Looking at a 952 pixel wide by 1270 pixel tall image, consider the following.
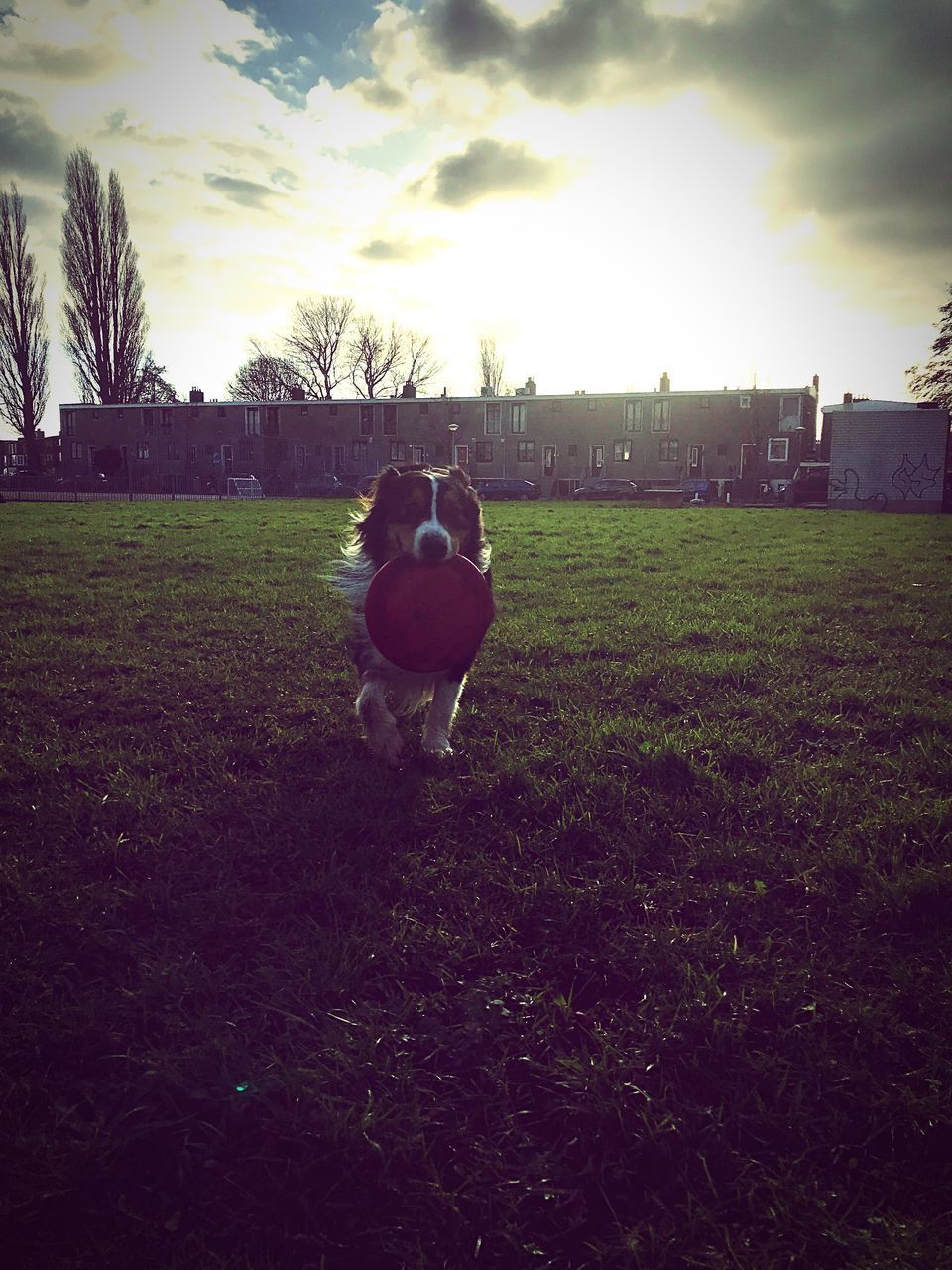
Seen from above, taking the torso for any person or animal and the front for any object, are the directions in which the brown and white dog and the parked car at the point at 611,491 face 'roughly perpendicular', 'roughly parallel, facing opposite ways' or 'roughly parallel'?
roughly perpendicular

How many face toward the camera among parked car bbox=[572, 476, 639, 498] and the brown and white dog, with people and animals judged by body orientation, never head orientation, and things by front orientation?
1

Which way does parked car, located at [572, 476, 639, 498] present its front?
to the viewer's left

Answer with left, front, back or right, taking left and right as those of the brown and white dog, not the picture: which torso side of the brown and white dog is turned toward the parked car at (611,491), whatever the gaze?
back

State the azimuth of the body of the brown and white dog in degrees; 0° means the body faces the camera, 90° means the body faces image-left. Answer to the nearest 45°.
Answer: approximately 0°

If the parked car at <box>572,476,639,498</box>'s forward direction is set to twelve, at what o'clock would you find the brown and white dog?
The brown and white dog is roughly at 9 o'clock from the parked car.
